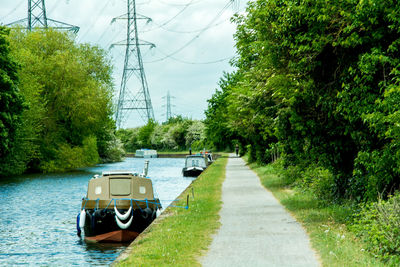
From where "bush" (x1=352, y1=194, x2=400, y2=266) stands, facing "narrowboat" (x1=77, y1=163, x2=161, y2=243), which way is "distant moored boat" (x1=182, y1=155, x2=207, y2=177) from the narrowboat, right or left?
right

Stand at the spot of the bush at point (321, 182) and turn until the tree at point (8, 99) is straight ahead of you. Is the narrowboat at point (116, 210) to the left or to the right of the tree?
left

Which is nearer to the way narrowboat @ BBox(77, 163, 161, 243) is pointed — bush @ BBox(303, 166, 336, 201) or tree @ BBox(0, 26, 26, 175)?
the bush
